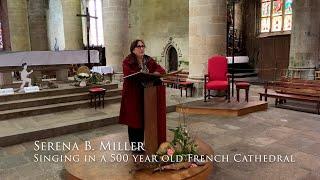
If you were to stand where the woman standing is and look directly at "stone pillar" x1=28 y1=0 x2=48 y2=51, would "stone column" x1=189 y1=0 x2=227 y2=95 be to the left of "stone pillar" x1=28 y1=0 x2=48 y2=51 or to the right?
right

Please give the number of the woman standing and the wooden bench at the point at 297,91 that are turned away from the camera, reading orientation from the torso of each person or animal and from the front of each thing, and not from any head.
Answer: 0

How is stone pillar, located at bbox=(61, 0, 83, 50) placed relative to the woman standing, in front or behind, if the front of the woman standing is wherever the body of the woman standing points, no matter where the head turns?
behind

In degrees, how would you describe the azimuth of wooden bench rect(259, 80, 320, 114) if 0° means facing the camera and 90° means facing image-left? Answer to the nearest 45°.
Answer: approximately 45°

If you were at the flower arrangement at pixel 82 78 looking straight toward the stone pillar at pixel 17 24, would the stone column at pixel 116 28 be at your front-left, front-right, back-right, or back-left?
front-right

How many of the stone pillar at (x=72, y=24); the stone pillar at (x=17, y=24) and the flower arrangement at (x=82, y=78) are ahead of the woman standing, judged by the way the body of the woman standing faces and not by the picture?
0

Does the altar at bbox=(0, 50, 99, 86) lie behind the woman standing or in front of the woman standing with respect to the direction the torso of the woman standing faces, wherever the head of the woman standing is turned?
behind

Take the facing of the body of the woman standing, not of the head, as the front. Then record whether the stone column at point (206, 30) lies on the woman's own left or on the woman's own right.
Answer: on the woman's own left

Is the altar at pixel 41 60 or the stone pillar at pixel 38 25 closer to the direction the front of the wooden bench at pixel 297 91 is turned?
the altar

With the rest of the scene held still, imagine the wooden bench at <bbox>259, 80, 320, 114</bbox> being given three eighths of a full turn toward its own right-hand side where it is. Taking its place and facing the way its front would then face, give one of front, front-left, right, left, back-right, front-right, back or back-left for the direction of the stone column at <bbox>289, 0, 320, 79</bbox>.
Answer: front

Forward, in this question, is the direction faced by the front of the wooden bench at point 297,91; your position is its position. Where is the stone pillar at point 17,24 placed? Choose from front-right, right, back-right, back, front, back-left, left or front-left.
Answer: front-right

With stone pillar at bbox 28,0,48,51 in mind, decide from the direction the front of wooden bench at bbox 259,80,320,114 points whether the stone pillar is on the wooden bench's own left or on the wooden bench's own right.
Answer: on the wooden bench's own right

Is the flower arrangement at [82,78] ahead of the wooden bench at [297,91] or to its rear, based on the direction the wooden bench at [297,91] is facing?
ahead
